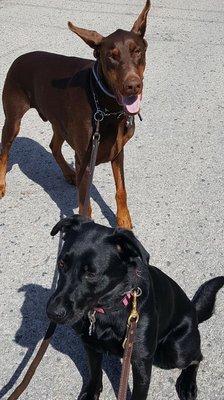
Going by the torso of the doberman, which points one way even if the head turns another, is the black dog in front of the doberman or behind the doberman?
in front

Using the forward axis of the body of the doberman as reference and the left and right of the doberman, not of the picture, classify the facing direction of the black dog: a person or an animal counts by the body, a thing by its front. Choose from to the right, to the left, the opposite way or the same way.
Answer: to the right

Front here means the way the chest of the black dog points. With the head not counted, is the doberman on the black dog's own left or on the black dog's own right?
on the black dog's own right

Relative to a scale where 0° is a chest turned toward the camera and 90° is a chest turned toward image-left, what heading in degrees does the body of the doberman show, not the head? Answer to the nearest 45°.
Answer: approximately 315°

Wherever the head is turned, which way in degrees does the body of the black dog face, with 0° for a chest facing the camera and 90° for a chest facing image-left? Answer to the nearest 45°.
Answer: approximately 45°

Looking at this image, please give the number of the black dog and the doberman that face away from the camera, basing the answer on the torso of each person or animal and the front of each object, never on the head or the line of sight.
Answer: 0
